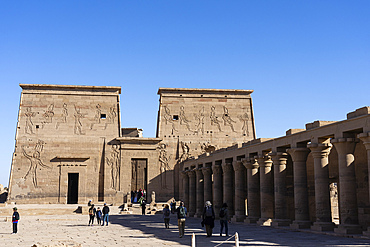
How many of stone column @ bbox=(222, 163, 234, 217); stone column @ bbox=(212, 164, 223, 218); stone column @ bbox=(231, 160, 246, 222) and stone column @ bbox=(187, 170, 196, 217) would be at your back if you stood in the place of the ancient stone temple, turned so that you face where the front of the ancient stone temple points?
0

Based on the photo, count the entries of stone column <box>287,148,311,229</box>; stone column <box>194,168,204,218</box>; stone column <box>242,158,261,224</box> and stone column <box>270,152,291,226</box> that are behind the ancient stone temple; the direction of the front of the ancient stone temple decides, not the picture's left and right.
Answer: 0

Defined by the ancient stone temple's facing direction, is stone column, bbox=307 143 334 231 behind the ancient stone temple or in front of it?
in front

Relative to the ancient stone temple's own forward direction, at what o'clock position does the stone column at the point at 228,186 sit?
The stone column is roughly at 11 o'clock from the ancient stone temple.

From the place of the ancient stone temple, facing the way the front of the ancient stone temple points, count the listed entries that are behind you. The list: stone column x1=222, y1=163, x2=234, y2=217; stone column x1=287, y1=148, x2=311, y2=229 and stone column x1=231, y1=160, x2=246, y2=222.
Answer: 0

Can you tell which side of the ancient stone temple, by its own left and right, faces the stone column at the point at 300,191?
front

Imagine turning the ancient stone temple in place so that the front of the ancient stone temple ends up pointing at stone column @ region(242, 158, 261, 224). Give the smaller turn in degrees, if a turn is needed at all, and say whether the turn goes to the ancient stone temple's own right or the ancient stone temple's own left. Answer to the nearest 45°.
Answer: approximately 45° to the ancient stone temple's own left

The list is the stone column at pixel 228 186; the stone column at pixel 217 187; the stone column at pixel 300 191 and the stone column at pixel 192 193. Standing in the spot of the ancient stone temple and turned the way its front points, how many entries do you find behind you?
0

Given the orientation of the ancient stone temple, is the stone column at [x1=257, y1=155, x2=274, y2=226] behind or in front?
in front

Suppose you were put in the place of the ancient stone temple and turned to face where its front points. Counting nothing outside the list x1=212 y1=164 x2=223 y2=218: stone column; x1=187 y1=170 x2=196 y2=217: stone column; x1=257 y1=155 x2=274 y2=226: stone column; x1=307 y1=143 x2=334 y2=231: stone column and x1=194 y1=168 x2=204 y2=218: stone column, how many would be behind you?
0

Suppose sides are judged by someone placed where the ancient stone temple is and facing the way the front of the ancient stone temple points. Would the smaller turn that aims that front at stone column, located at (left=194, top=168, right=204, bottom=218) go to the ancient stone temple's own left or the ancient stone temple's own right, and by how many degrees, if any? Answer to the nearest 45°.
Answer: approximately 45° to the ancient stone temple's own left

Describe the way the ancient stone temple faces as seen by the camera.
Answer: facing the viewer
